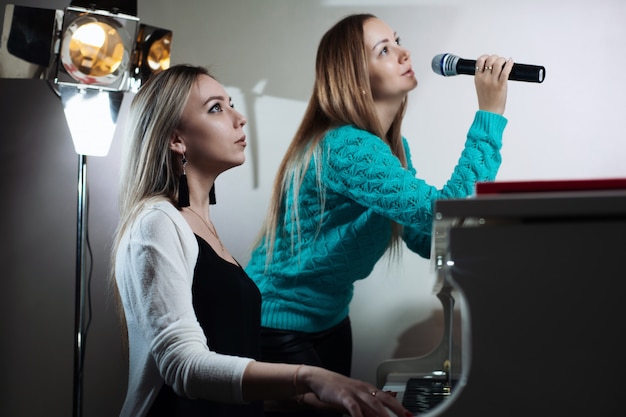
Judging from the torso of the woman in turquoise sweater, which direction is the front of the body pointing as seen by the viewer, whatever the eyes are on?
to the viewer's right

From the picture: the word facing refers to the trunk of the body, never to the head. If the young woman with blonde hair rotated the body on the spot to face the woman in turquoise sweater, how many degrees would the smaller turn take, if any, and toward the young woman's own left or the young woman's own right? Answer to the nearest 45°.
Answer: approximately 45° to the young woman's own left

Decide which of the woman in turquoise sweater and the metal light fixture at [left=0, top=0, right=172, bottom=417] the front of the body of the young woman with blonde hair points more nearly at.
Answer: the woman in turquoise sweater

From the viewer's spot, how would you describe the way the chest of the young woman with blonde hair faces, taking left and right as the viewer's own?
facing to the right of the viewer

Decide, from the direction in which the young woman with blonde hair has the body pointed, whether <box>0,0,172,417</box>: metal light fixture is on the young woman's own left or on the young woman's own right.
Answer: on the young woman's own left

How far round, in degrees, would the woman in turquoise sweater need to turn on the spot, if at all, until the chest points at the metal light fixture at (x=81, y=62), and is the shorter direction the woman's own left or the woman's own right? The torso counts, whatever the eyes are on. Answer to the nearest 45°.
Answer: approximately 180°

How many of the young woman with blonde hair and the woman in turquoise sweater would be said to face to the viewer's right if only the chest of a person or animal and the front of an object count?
2

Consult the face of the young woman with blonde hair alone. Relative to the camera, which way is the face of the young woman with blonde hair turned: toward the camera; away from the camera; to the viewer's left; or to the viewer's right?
to the viewer's right

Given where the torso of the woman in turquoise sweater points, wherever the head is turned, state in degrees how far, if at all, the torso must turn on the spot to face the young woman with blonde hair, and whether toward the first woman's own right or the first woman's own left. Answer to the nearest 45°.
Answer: approximately 135° to the first woman's own right
